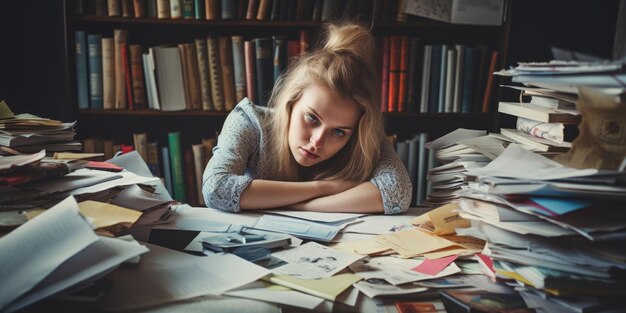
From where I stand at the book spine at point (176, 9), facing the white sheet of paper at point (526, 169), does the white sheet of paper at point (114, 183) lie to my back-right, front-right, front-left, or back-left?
front-right

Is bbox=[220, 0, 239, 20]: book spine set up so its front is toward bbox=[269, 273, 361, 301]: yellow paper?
yes

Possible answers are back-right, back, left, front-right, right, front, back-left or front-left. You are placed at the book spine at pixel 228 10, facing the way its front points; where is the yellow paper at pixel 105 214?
front

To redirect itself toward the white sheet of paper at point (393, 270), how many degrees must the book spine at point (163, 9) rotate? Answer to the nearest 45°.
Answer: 0° — it already faces it

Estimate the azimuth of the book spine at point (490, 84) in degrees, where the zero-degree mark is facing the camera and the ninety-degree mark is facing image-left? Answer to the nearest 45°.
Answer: approximately 0°

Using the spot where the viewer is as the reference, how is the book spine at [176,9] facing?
facing the viewer

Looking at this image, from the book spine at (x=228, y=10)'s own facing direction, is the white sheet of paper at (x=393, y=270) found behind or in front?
in front

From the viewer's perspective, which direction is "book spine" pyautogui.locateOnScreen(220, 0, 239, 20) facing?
toward the camera

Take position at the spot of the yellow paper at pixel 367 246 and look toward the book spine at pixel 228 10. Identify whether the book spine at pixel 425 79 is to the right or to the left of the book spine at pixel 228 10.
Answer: right

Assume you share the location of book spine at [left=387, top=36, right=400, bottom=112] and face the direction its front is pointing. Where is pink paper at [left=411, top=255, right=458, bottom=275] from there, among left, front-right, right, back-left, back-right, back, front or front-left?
front

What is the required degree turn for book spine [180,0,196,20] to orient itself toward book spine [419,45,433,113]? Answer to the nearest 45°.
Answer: approximately 90° to its left

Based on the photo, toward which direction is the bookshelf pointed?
toward the camera

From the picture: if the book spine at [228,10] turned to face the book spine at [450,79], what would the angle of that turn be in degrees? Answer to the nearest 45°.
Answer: approximately 90° to its left

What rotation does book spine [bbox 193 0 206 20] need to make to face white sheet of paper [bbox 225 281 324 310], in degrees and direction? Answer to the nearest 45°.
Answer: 0° — it already faces it

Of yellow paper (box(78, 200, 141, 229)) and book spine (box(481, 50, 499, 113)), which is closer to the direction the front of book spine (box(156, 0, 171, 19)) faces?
the yellow paper

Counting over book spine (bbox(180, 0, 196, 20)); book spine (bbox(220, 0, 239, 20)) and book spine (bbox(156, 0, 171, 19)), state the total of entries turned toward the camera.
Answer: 3
